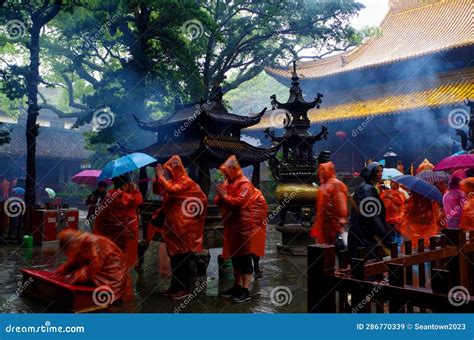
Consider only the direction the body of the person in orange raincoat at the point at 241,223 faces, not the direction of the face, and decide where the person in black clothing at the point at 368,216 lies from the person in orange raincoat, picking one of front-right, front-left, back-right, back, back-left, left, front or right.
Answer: back

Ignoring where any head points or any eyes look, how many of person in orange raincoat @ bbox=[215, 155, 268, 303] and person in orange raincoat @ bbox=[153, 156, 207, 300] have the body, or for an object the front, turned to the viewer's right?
0

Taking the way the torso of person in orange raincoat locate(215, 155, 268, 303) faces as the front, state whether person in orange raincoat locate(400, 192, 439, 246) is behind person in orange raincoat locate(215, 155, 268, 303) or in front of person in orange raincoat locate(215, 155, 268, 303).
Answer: behind

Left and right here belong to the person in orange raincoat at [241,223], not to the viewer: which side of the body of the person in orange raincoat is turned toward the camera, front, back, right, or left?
left

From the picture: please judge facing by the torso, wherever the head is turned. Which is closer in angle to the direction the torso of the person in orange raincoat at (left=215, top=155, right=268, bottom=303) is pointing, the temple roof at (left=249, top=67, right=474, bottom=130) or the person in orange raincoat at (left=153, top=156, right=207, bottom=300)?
the person in orange raincoat

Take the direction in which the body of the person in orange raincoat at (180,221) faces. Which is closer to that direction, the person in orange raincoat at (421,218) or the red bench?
the red bench

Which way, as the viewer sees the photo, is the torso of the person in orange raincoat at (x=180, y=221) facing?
to the viewer's left
